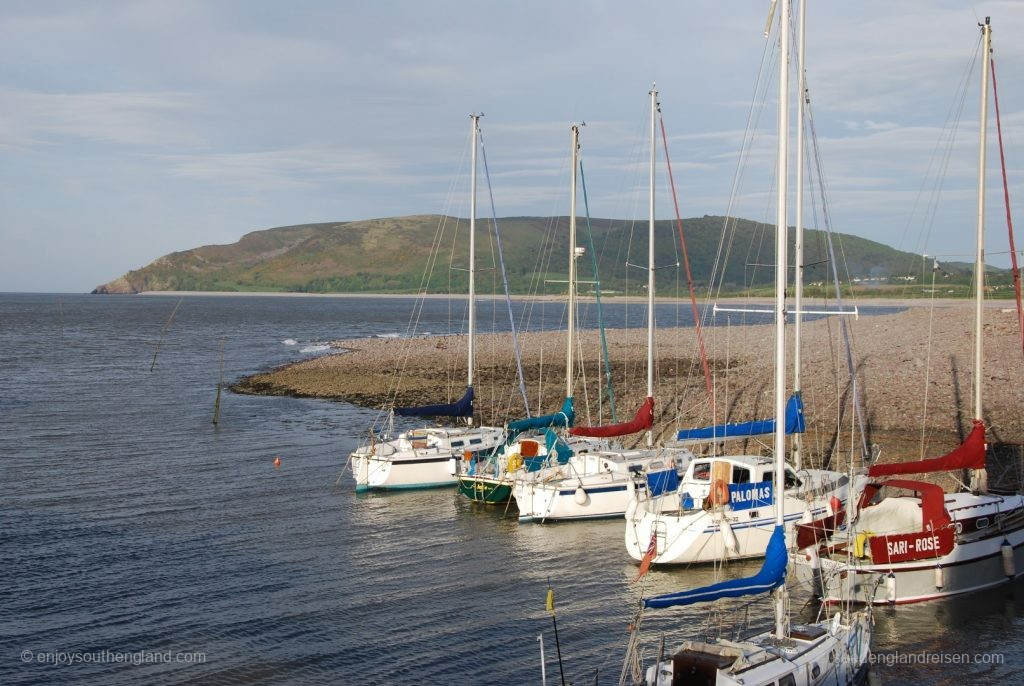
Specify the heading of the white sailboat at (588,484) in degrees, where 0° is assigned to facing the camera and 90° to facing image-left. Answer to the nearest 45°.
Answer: approximately 225°

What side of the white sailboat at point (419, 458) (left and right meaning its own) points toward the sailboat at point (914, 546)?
right

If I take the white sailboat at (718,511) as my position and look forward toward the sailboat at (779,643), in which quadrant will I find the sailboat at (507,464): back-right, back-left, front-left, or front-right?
back-right

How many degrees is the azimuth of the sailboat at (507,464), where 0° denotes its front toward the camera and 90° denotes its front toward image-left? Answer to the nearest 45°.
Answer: approximately 225°

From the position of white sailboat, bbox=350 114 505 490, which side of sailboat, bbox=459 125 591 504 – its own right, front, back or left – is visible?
left

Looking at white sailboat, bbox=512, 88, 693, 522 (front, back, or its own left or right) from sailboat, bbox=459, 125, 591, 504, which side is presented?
left

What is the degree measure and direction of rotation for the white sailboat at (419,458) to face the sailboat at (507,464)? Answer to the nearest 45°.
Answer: approximately 90° to its right
